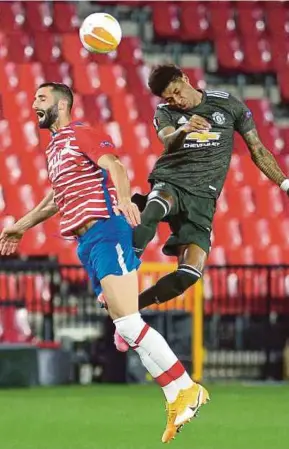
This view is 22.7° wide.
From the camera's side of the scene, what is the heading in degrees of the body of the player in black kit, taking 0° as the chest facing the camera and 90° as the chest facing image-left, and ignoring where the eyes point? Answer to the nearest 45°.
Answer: approximately 0°

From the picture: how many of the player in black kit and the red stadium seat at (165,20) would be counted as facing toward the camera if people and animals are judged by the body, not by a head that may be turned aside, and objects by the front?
2

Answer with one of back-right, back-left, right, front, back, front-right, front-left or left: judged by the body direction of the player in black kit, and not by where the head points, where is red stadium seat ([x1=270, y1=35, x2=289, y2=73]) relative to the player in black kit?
back

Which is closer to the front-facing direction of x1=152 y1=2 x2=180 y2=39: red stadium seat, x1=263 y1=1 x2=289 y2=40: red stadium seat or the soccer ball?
the soccer ball

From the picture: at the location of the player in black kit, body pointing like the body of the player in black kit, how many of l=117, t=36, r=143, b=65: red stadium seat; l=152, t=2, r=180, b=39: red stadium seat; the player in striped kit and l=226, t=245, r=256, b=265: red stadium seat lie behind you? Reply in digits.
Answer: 3
